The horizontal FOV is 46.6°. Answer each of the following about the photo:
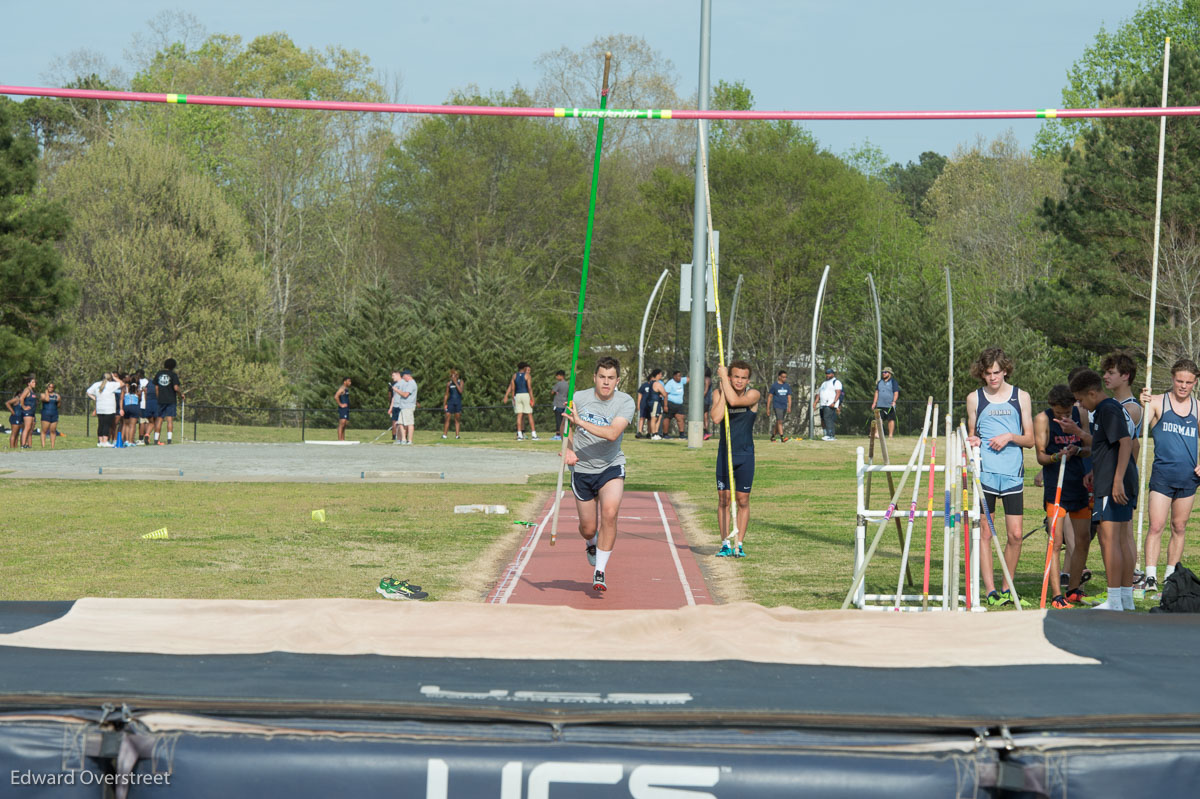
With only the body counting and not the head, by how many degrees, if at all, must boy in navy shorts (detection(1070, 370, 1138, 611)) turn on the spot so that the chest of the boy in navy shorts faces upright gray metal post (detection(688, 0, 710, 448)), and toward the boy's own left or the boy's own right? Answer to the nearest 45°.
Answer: approximately 45° to the boy's own right

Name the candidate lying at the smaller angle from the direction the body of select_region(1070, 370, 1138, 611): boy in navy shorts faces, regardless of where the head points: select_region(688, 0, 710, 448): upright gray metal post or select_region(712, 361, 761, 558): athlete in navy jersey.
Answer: the athlete in navy jersey

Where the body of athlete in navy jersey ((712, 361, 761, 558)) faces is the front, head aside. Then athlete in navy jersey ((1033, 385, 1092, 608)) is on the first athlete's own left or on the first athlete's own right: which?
on the first athlete's own left

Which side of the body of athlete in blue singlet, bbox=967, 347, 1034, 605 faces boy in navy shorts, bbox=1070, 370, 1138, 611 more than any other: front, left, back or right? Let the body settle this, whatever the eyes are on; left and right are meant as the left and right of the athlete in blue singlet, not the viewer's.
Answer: left

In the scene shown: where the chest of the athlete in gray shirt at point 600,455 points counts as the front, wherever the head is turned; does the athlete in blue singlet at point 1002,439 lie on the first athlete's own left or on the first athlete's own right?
on the first athlete's own left

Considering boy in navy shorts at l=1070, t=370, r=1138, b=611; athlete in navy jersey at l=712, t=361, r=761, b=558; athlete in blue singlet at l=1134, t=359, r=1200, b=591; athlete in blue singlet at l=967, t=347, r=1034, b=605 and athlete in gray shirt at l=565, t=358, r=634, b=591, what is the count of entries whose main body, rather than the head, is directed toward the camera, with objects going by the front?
4

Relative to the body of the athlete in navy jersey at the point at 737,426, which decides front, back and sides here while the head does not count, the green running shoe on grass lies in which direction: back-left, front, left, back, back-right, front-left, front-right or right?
front-right

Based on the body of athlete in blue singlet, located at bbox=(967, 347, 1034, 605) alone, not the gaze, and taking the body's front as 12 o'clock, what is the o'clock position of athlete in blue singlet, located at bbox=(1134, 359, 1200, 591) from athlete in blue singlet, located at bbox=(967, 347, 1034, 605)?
athlete in blue singlet, located at bbox=(1134, 359, 1200, 591) is roughly at 8 o'clock from athlete in blue singlet, located at bbox=(967, 347, 1034, 605).

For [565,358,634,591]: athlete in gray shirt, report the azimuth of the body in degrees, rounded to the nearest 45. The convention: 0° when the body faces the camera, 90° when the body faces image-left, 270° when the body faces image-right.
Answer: approximately 0°

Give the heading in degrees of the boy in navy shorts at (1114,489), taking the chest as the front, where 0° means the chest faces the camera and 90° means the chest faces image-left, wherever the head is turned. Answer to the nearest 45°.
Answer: approximately 90°
